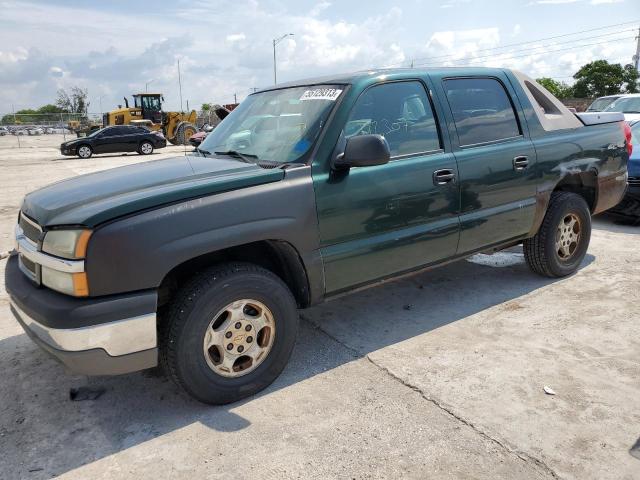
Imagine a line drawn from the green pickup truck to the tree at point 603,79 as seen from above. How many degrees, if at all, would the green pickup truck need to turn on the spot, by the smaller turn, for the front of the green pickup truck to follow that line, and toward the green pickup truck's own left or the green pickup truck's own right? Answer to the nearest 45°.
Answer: approximately 180°

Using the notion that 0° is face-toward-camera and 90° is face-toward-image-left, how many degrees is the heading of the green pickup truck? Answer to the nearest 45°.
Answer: approximately 45°

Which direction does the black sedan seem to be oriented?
to the viewer's left

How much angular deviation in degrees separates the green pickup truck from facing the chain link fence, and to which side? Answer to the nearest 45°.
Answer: approximately 90° to its right

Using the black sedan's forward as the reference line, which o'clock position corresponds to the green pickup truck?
The green pickup truck is roughly at 9 o'clock from the black sedan.

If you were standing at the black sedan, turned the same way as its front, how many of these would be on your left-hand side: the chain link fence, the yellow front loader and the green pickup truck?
1

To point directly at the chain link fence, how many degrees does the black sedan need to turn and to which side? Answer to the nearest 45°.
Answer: approximately 90° to its right

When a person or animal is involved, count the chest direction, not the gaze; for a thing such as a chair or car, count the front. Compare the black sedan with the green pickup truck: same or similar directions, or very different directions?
same or similar directions
